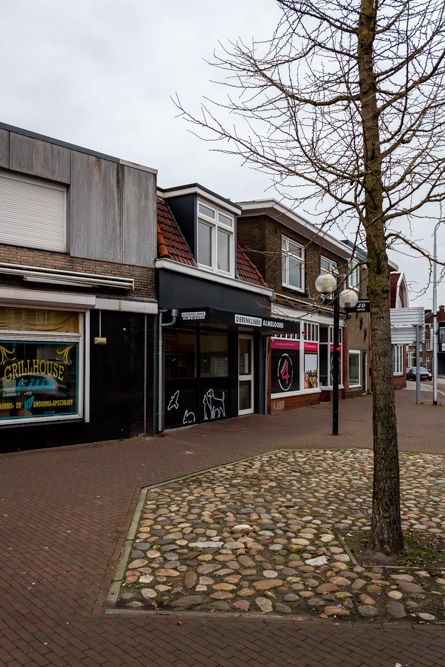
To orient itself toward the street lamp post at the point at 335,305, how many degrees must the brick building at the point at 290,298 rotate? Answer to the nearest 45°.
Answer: approximately 45° to its right

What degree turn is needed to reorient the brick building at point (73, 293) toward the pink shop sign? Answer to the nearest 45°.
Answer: approximately 90° to its left

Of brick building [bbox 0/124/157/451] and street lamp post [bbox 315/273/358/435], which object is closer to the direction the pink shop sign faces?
the street lamp post

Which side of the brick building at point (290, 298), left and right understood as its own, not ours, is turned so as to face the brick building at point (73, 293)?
right

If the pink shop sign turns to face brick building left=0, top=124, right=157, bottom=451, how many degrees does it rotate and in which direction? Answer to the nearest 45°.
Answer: approximately 90° to its right

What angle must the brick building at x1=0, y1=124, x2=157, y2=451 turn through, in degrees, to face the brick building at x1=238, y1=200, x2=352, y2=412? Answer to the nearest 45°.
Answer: approximately 90° to its left

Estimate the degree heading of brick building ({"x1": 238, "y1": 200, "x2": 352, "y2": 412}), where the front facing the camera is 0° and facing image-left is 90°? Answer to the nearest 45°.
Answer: approximately 315°

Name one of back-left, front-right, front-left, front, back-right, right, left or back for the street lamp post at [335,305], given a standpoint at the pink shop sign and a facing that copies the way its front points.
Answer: front-right

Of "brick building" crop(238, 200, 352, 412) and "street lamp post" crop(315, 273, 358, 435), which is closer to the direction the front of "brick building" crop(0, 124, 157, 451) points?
the street lamp post
